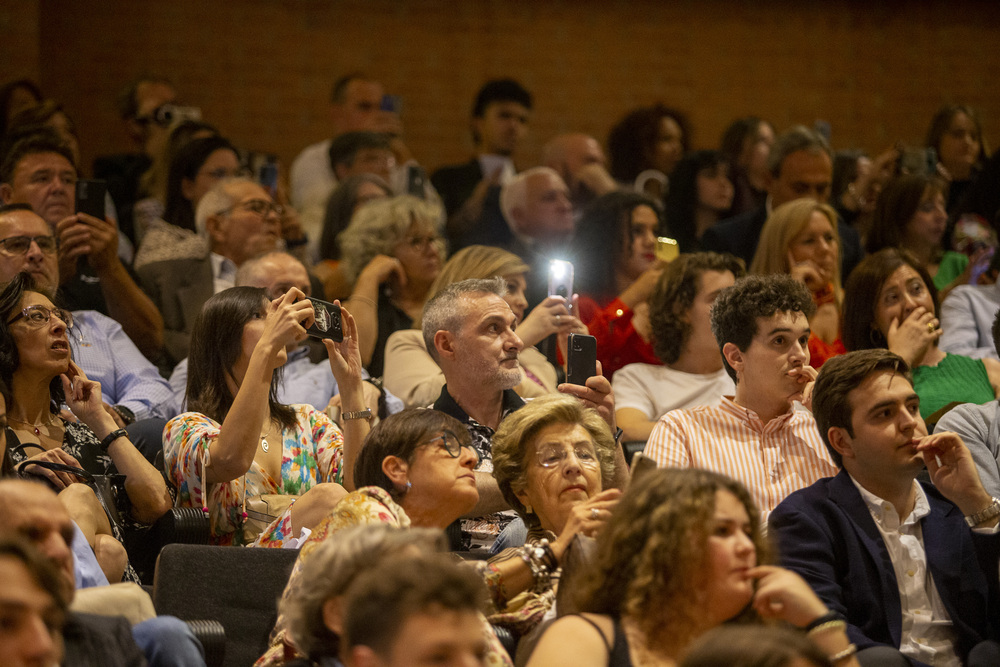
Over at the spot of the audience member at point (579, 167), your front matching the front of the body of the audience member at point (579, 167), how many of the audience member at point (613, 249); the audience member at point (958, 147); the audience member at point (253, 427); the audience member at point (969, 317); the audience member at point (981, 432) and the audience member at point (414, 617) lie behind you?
0

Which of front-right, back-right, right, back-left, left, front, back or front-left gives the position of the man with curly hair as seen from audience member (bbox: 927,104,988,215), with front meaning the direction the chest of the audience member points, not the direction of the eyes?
front-right

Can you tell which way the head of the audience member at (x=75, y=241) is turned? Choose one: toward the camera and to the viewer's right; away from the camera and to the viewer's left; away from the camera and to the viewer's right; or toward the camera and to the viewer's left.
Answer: toward the camera and to the viewer's right

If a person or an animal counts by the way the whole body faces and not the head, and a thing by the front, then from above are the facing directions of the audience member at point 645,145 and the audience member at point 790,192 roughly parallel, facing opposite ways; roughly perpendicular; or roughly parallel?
roughly parallel

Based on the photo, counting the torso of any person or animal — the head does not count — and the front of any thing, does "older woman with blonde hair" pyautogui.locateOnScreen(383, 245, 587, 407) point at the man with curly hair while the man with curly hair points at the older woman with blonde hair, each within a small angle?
no

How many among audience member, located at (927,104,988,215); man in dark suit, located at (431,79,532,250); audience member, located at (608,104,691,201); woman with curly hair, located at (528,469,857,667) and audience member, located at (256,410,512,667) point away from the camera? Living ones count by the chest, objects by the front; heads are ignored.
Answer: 0

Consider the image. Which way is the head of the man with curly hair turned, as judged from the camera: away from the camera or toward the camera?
toward the camera

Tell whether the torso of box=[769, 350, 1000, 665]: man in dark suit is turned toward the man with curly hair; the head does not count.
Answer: no

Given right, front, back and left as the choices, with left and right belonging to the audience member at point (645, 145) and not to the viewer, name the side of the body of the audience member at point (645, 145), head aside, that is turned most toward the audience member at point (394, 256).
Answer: right

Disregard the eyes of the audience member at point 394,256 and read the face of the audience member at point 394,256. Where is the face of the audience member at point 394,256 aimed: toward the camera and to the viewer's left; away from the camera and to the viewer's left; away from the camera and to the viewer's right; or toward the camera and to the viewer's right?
toward the camera and to the viewer's right

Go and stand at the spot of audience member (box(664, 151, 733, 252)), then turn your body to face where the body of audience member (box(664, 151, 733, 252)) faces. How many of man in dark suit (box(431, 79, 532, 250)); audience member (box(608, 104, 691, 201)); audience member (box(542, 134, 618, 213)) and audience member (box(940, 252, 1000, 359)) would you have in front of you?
1

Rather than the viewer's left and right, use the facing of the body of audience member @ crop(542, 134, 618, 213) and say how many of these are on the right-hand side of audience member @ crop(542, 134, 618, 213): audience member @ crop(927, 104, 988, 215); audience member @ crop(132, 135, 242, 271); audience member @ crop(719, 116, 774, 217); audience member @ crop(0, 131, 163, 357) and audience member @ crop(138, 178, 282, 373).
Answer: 3

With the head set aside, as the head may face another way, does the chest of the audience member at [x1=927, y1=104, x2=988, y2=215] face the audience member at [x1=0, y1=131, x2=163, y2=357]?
no

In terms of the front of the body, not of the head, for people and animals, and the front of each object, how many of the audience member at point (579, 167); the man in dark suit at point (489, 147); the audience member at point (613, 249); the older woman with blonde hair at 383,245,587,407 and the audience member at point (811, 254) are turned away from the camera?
0

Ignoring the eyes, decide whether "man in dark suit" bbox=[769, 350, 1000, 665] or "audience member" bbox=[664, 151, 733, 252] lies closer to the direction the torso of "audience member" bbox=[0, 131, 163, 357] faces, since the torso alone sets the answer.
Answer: the man in dark suit

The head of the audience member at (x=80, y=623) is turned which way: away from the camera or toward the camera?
toward the camera

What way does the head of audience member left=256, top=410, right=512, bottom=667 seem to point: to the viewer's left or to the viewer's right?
to the viewer's right

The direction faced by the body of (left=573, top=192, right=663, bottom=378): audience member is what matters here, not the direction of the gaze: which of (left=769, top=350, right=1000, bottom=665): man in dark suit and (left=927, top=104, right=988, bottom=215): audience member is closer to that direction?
the man in dark suit

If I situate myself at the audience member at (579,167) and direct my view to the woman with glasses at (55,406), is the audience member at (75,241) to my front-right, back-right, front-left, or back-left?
front-right
